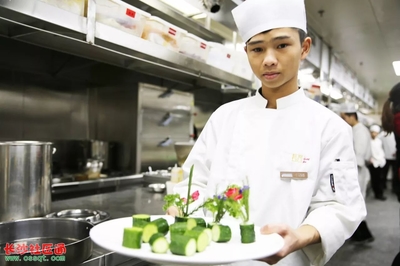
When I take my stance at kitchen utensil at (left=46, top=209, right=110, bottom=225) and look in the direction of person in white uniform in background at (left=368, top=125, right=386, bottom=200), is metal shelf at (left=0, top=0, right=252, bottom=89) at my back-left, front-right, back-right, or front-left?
front-left

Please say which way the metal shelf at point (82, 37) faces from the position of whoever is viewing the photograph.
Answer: facing the viewer and to the right of the viewer

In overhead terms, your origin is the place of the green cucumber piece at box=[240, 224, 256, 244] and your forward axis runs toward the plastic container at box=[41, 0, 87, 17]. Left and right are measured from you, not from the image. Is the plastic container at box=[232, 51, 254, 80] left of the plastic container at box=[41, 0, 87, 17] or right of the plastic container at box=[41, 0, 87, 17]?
right

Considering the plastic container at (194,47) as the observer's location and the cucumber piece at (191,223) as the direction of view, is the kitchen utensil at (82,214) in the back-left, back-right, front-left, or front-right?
front-right

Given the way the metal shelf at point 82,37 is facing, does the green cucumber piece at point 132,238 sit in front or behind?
in front

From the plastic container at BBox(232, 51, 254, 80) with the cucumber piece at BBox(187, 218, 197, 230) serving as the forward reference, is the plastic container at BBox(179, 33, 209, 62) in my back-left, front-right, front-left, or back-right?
front-right

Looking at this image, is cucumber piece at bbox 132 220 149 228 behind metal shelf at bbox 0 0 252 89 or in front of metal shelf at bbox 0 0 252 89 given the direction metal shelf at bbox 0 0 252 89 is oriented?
in front

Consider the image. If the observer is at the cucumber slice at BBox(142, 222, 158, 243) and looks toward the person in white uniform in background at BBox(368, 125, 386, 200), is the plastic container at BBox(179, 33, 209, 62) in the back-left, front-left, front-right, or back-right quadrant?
front-left

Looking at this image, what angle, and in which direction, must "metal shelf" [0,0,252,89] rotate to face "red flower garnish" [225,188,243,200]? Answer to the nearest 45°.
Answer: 0° — it already faces it
